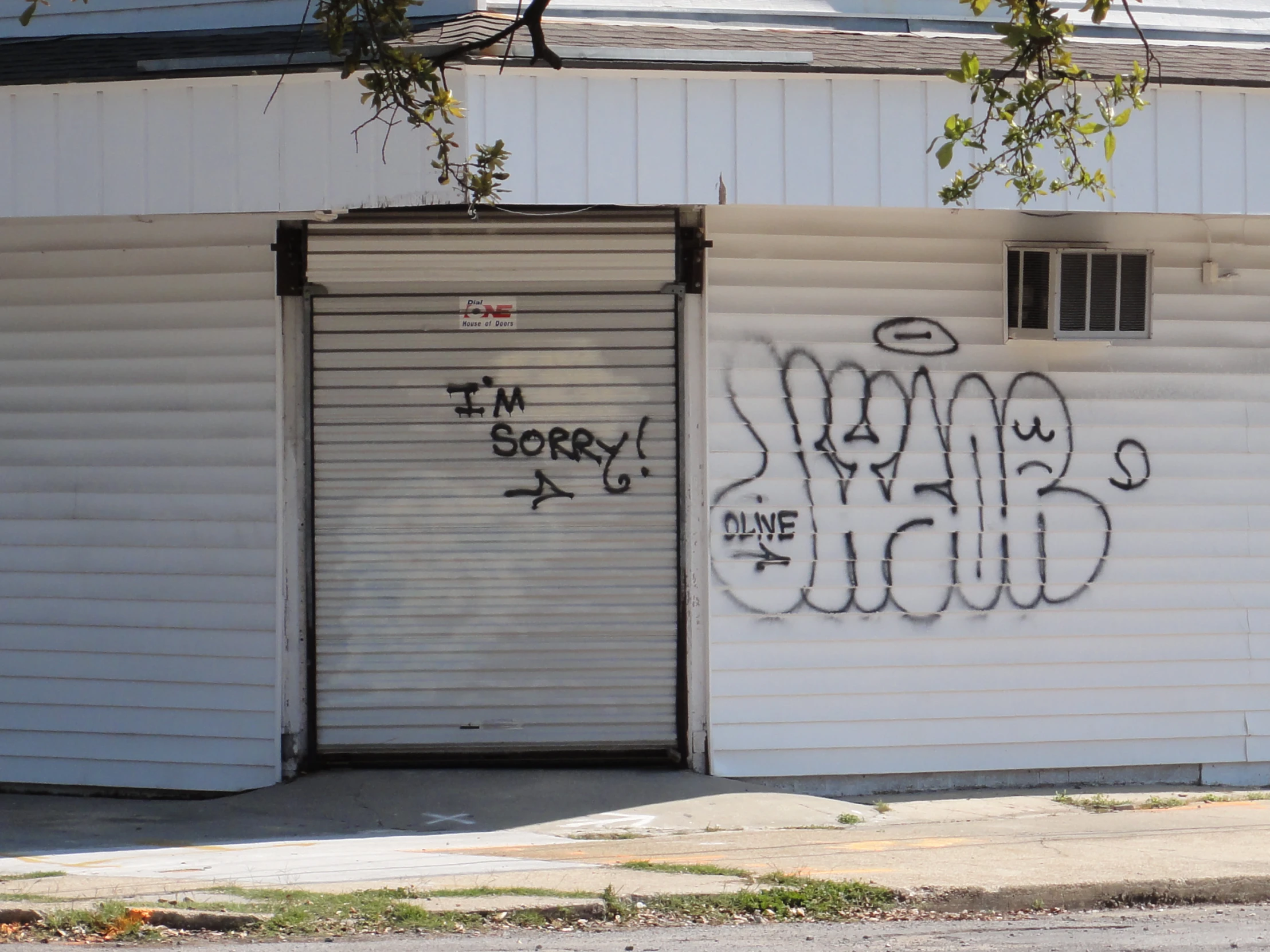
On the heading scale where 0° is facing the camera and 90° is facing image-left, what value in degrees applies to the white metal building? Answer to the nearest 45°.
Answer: approximately 0°
